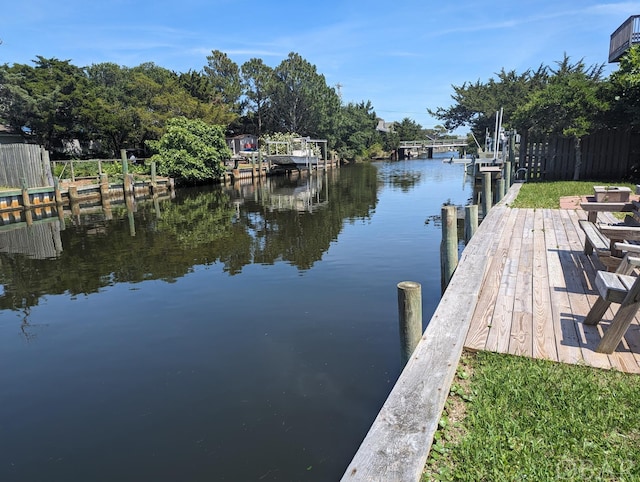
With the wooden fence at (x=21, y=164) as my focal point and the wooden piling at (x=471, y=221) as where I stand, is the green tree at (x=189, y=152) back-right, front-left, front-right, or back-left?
front-right

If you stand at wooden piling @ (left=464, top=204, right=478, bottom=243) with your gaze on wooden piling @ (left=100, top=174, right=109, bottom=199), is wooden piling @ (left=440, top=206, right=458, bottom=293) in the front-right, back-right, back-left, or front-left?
back-left

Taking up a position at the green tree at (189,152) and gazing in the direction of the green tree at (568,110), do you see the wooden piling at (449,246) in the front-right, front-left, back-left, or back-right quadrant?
front-right
